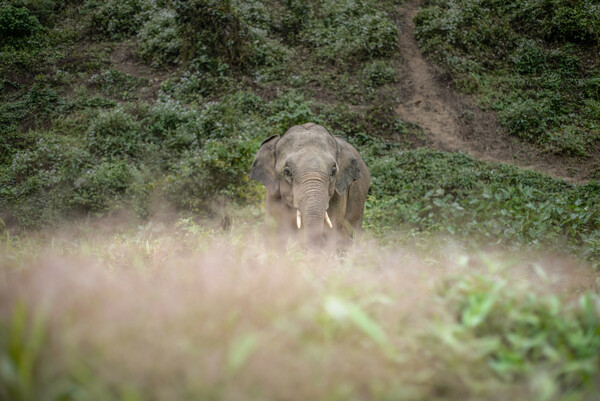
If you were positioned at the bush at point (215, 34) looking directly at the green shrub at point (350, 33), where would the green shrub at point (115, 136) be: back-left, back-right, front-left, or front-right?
back-right

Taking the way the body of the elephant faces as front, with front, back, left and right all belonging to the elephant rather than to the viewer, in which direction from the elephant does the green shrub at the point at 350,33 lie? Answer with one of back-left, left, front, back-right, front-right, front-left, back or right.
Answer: back

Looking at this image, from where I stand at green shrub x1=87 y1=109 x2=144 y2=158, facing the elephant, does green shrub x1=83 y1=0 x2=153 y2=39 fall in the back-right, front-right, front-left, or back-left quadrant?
back-left

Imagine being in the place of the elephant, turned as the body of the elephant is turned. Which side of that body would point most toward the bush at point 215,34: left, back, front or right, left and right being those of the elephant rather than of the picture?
back

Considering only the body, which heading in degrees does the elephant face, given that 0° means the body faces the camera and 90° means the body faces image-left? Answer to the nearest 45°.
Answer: approximately 0°

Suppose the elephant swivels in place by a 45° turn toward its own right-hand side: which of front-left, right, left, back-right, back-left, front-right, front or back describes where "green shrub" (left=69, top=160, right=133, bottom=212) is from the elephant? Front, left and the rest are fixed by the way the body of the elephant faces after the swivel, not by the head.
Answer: right

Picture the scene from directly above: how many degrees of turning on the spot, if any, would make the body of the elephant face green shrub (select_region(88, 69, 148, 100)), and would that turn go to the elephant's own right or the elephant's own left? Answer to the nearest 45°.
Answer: approximately 135° to the elephant's own right

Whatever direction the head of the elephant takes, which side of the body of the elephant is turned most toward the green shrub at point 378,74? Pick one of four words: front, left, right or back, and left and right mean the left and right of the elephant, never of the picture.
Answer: back

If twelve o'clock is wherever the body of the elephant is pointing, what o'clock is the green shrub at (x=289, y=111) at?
The green shrub is roughly at 6 o'clock from the elephant.

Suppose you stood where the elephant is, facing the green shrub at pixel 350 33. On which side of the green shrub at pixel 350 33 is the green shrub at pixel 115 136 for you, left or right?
left
